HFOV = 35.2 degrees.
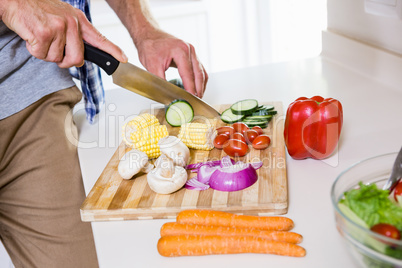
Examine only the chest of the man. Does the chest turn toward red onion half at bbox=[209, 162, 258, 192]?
yes

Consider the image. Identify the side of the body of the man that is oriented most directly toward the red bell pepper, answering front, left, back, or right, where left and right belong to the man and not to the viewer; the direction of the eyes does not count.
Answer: front

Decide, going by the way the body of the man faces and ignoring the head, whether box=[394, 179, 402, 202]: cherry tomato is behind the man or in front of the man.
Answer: in front

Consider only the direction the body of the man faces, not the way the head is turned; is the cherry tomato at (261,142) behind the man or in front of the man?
in front

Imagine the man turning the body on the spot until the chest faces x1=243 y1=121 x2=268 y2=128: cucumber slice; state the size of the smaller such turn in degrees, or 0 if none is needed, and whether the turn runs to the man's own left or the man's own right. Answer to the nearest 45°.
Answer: approximately 45° to the man's own left

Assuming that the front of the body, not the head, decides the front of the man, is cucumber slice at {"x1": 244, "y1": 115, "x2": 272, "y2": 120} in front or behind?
in front

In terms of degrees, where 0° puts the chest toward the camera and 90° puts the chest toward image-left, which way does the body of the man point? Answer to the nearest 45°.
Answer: approximately 315°
